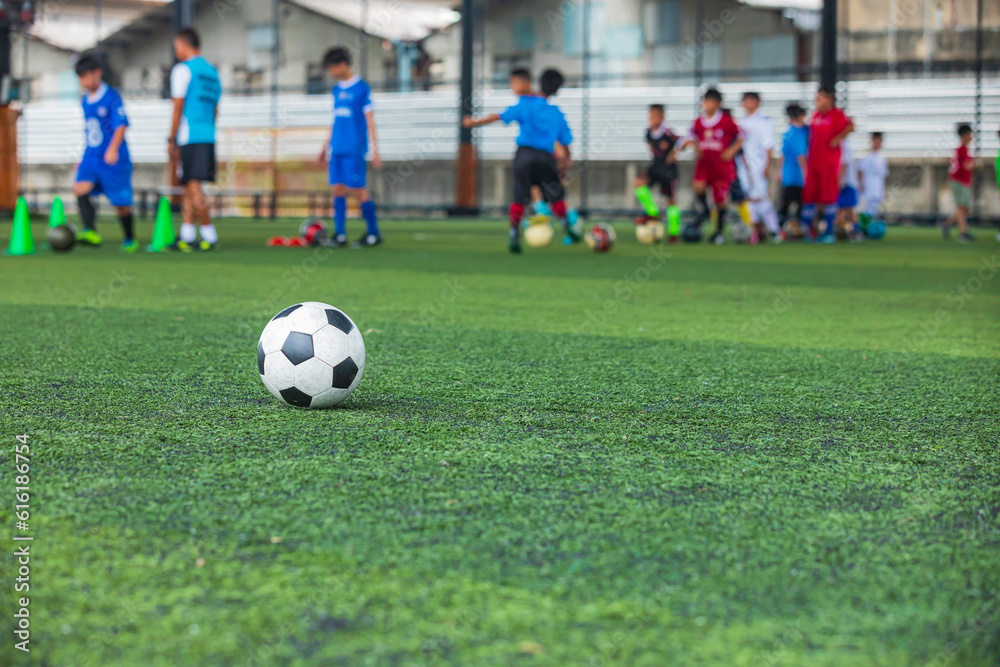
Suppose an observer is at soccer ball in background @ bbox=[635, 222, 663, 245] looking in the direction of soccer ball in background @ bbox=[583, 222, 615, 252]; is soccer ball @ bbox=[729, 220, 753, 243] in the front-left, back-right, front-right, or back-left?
back-left

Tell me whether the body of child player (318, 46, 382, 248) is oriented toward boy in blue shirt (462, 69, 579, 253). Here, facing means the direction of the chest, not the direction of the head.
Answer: no

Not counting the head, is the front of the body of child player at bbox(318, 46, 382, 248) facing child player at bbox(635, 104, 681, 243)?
no

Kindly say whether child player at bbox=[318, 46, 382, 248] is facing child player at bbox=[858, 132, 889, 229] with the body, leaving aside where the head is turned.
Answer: no
